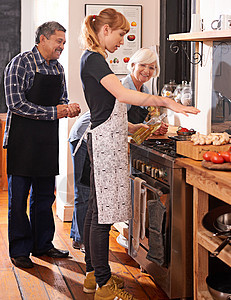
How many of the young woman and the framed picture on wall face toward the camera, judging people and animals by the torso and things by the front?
1

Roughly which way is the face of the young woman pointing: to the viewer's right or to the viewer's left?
to the viewer's right

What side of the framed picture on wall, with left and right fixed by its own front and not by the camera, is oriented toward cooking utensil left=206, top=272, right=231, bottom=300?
front

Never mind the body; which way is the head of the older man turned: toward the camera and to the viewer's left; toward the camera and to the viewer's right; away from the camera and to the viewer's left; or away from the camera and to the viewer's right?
toward the camera and to the viewer's right

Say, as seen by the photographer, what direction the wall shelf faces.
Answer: facing the viewer and to the left of the viewer

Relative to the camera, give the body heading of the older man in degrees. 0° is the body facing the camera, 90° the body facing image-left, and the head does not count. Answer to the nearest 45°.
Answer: approximately 315°

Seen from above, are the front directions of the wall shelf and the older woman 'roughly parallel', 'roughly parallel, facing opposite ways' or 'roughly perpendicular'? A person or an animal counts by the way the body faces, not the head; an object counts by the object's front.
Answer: roughly perpendicular

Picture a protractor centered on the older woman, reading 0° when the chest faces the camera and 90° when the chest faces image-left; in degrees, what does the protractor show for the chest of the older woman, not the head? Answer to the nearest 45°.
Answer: approximately 315°

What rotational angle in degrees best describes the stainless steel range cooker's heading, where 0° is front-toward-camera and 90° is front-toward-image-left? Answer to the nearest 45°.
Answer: approximately 45°

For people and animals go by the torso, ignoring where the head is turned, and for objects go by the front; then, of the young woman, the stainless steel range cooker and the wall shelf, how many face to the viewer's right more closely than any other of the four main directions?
1

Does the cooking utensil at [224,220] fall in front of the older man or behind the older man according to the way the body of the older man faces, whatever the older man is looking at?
in front

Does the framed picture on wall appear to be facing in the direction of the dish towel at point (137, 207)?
yes

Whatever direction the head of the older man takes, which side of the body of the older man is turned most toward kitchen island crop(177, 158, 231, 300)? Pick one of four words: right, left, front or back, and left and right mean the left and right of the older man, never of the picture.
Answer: front

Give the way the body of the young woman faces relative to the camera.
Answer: to the viewer's right

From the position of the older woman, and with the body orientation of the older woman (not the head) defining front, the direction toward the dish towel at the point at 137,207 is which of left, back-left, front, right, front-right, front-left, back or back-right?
front-right
